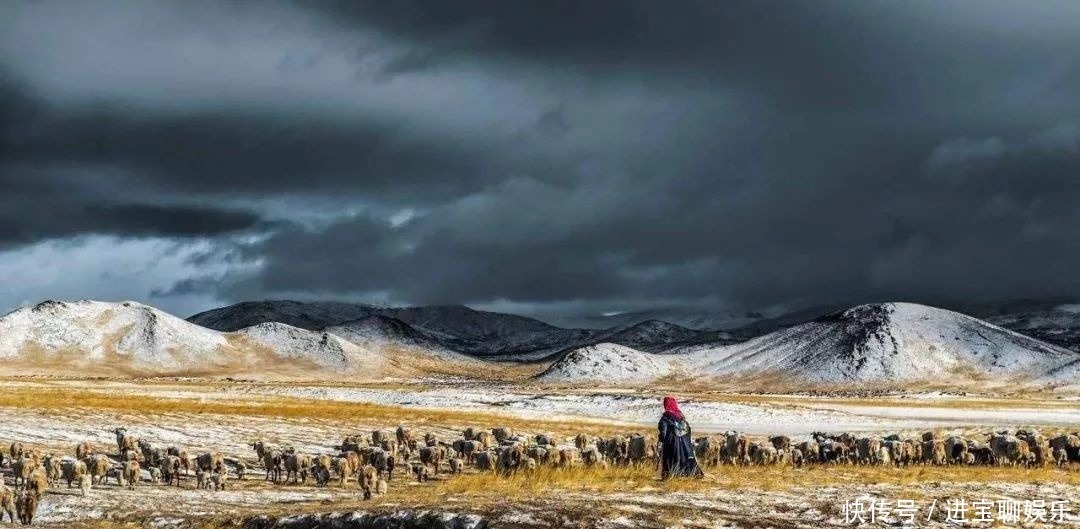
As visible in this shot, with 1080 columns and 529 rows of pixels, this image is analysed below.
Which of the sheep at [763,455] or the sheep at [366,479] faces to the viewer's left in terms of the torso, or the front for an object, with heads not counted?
the sheep at [763,455]

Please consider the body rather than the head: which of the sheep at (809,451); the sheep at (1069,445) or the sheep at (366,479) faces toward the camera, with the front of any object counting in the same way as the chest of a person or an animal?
the sheep at (366,479)

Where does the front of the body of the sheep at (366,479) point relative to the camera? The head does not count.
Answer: toward the camera

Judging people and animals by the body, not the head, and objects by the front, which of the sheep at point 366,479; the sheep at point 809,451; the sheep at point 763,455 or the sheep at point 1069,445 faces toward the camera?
the sheep at point 366,479

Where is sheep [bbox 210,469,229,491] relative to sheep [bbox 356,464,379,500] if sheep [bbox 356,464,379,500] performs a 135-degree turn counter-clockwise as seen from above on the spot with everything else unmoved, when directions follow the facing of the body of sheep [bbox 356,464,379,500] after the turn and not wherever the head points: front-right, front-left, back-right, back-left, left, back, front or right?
left

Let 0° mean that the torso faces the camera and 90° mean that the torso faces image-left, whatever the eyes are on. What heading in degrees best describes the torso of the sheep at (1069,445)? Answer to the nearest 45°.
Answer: approximately 90°

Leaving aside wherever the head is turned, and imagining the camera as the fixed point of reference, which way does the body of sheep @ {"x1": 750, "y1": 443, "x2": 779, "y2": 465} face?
to the viewer's left

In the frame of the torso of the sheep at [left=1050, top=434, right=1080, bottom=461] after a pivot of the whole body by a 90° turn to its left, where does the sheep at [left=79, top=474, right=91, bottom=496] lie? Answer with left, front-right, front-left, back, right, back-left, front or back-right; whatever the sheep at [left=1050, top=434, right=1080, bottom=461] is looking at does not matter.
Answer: front-right

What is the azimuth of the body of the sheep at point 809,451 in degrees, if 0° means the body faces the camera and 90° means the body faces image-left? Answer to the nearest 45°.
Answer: approximately 90°

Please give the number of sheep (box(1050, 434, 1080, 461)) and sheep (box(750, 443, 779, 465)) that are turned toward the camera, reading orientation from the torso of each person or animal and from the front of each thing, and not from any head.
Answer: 0

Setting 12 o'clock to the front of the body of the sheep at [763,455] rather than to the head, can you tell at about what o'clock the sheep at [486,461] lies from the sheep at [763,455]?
the sheep at [486,461] is roughly at 11 o'clock from the sheep at [763,455].
